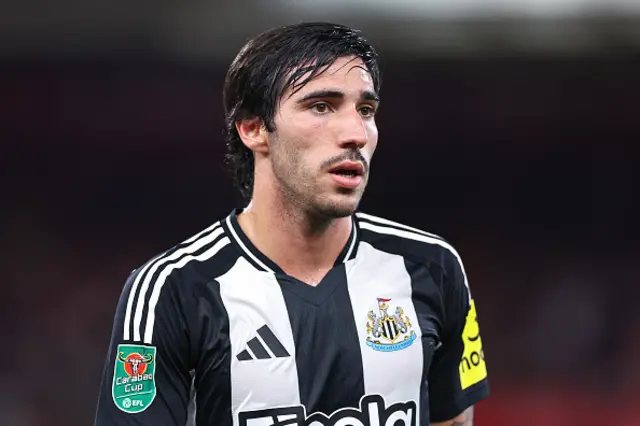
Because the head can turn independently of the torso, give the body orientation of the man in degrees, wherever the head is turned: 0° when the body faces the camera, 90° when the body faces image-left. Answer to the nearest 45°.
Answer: approximately 315°

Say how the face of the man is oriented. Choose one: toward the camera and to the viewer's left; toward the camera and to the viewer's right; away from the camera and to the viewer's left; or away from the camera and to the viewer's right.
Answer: toward the camera and to the viewer's right
